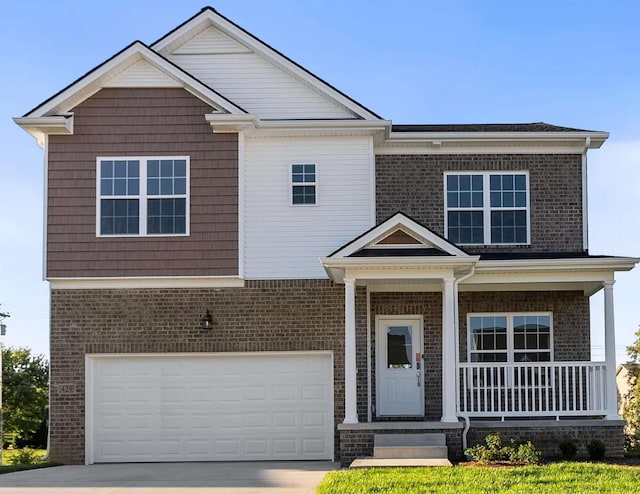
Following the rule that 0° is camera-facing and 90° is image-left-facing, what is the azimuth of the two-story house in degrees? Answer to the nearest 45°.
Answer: approximately 0°

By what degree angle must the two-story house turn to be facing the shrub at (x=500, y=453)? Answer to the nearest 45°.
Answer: approximately 45° to its left

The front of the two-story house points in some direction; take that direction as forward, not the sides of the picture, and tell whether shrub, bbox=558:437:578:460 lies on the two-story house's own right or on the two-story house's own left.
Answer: on the two-story house's own left

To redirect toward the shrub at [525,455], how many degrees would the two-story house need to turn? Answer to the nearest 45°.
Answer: approximately 45° to its left
